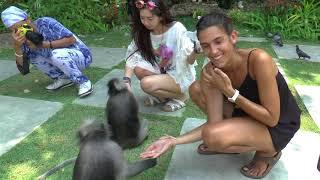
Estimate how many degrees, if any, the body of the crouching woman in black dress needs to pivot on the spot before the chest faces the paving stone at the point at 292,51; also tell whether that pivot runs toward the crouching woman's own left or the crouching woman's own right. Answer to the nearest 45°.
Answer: approximately 135° to the crouching woman's own right

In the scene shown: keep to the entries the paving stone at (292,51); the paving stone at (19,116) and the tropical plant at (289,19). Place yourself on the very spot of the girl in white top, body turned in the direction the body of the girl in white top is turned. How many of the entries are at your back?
2

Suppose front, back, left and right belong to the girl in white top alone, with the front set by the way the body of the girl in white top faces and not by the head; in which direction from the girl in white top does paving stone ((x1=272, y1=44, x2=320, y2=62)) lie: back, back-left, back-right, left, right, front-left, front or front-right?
back

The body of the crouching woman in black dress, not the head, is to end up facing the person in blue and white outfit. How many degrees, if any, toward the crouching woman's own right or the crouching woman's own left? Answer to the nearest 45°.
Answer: approximately 90° to the crouching woman's own right

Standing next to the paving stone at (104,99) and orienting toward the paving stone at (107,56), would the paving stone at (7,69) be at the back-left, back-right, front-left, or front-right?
front-left

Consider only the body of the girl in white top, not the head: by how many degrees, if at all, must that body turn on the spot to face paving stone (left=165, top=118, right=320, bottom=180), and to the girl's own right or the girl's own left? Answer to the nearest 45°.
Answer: approximately 90° to the girl's own left

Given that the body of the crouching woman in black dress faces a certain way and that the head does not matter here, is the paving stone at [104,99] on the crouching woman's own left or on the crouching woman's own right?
on the crouching woman's own right

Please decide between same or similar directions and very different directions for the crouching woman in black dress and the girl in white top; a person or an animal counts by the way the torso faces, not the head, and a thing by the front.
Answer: same or similar directions

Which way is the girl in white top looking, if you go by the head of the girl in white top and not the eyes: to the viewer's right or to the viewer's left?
to the viewer's left

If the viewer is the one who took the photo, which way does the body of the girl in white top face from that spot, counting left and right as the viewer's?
facing the viewer and to the left of the viewer

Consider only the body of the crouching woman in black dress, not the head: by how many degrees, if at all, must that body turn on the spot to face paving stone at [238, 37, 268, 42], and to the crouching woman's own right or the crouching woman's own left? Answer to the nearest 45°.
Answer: approximately 135° to the crouching woman's own right

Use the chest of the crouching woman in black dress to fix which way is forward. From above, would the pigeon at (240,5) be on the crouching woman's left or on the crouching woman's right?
on the crouching woman's right
